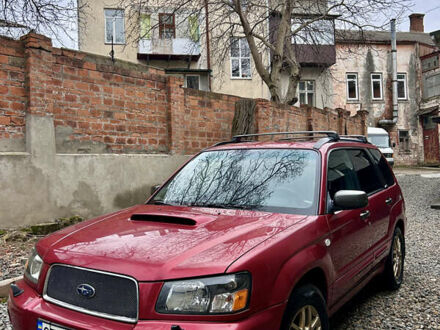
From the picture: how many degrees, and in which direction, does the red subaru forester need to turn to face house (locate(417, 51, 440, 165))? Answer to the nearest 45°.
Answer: approximately 180°

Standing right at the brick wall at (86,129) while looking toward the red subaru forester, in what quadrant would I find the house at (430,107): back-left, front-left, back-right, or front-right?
back-left

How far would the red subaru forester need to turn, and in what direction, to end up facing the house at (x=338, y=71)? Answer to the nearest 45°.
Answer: approximately 135° to its right

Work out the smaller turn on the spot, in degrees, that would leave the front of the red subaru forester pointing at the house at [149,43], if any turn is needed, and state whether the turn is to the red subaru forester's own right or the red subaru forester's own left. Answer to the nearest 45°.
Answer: approximately 135° to the red subaru forester's own right

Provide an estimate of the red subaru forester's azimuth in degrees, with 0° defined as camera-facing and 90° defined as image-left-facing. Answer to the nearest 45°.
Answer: approximately 45°
